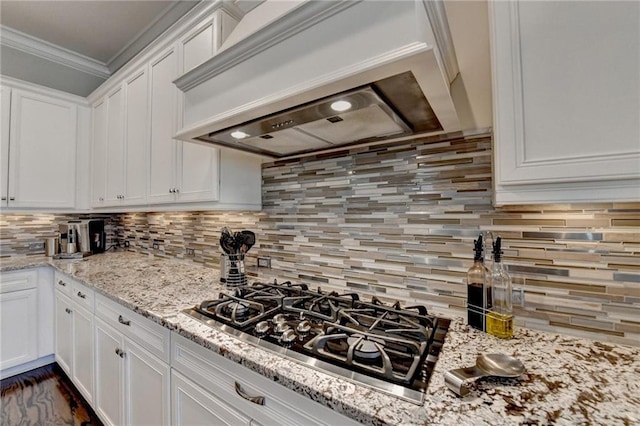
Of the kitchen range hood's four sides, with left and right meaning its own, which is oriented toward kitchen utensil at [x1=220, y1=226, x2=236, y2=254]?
right

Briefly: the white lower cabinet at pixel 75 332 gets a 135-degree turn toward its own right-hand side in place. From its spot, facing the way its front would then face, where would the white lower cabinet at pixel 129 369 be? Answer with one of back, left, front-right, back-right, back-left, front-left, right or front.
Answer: back-right

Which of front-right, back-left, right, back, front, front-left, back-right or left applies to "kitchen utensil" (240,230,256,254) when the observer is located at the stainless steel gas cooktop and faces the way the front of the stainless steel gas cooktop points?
right

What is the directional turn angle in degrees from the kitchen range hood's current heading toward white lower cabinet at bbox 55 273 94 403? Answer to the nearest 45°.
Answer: approximately 90° to its right

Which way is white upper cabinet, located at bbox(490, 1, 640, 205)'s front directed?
toward the camera

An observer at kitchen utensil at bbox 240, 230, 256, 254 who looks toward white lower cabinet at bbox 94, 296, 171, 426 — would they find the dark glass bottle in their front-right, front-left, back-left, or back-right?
back-left

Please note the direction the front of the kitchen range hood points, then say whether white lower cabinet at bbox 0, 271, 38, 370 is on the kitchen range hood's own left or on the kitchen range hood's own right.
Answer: on the kitchen range hood's own right

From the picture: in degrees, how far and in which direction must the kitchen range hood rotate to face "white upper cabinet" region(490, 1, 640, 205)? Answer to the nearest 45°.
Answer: approximately 90° to its left

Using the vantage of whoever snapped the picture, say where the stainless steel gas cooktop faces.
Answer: facing the viewer and to the left of the viewer
